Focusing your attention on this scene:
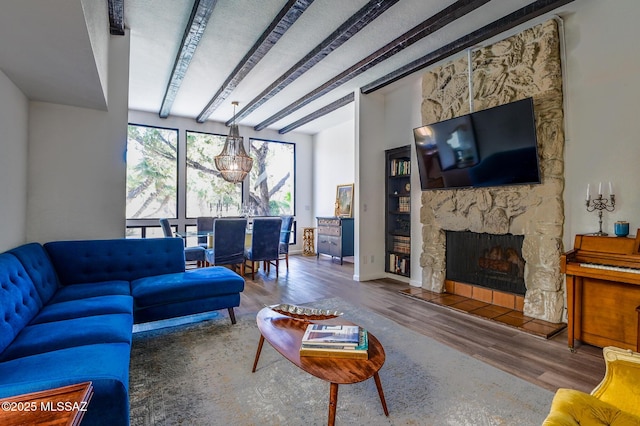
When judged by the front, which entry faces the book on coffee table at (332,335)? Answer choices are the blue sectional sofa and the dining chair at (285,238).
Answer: the blue sectional sofa

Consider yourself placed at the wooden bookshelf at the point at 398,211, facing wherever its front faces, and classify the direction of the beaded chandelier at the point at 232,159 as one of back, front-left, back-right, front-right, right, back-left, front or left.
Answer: front-right

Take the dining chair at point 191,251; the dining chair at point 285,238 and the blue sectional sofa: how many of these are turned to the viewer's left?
1

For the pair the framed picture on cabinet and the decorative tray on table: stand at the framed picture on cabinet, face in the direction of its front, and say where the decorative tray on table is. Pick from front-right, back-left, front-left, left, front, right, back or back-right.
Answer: front-left

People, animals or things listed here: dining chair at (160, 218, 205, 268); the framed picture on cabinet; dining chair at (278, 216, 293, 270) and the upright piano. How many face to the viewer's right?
1

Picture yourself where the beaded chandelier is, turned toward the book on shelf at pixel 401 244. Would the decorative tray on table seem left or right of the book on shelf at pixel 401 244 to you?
right

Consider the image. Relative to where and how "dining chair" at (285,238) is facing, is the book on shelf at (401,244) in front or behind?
behind

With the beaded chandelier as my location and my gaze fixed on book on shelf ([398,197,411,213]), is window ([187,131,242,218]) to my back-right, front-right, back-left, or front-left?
back-left

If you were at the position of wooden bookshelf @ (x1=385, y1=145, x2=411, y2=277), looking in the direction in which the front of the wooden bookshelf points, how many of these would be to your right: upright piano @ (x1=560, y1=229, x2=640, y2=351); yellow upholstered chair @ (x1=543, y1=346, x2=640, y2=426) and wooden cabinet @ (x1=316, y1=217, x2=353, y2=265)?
1

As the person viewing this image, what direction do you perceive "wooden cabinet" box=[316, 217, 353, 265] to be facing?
facing the viewer and to the left of the viewer

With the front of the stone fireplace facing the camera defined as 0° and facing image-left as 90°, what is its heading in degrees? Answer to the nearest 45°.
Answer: approximately 45°

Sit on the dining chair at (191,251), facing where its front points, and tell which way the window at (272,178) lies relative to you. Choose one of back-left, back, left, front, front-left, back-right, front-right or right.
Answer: front-left

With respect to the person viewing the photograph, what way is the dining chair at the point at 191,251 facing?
facing to the right of the viewer

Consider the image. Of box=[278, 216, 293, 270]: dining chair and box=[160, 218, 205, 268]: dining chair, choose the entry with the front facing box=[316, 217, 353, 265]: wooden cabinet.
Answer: box=[160, 218, 205, 268]: dining chair

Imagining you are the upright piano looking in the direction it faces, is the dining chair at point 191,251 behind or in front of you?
in front

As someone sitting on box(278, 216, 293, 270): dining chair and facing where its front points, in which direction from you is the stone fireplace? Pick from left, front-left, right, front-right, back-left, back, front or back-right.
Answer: back-left

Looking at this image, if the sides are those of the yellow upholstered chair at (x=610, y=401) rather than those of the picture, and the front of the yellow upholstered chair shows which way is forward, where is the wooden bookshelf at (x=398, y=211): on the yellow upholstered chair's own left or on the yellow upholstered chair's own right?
on the yellow upholstered chair's own right

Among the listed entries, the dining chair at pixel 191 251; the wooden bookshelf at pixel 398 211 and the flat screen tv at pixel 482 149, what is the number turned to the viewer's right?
1

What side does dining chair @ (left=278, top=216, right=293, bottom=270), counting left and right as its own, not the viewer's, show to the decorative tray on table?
left

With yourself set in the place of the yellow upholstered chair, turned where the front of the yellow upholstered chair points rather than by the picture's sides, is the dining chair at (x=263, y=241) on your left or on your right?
on your right
